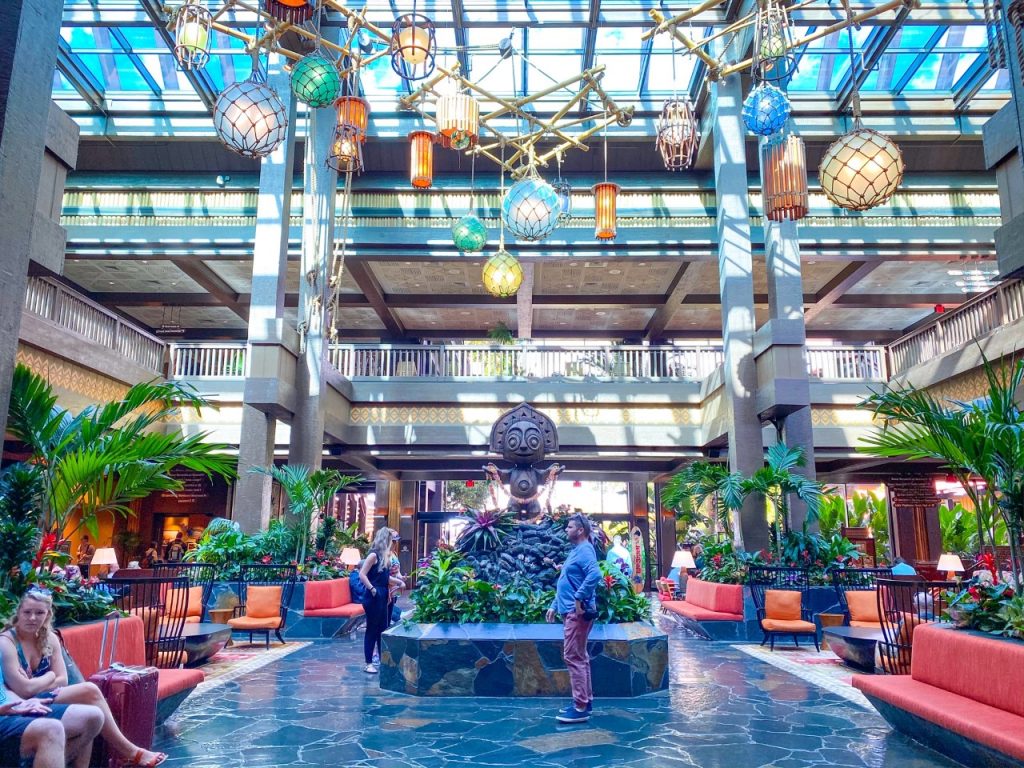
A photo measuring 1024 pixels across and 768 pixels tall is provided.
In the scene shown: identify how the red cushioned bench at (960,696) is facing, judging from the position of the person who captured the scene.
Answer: facing the viewer and to the left of the viewer

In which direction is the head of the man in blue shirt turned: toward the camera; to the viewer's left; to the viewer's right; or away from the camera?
to the viewer's left

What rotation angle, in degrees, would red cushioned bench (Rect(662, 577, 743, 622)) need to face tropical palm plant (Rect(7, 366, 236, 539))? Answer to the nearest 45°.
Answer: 0° — it already faces it

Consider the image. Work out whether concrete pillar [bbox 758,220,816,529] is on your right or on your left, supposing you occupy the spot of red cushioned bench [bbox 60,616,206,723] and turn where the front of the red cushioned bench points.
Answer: on your left

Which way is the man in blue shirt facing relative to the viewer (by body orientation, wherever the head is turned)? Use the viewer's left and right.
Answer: facing to the left of the viewer

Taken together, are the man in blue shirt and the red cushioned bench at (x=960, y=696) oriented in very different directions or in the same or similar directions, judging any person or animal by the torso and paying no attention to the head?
same or similar directions

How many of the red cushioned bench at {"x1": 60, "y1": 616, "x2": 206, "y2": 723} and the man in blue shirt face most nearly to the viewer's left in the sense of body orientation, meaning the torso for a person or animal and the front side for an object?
1

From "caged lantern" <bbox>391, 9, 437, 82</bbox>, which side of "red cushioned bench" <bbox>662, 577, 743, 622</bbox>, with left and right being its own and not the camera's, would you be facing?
front
